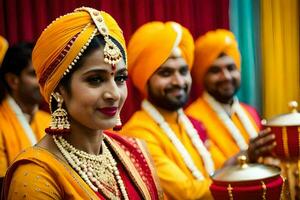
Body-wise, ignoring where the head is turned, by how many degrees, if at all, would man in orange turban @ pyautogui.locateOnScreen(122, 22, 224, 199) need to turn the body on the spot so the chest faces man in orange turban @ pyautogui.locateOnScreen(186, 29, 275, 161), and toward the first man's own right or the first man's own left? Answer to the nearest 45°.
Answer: approximately 90° to the first man's own left

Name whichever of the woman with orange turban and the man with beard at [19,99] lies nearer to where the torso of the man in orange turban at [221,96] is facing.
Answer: the woman with orange turban

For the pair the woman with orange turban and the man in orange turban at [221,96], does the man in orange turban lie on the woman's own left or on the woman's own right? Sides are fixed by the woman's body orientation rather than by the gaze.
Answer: on the woman's own left

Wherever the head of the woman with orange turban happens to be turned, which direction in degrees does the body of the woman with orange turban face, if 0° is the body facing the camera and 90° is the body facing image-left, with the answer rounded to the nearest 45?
approximately 315°

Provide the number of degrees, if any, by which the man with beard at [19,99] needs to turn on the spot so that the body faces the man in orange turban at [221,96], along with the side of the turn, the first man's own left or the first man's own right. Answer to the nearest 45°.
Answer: approximately 45° to the first man's own left

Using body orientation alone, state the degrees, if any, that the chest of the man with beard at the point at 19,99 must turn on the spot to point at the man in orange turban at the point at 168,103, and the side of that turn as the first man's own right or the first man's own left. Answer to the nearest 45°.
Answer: approximately 45° to the first man's own left

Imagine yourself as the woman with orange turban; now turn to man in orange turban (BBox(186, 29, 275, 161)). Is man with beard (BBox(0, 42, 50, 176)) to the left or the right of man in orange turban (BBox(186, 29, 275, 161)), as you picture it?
left

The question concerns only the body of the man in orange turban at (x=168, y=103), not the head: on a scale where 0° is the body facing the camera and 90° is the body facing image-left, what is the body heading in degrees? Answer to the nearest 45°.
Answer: approximately 315°

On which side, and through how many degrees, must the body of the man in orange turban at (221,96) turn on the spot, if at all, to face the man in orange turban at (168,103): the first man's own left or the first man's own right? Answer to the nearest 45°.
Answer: approximately 90° to the first man's own right
